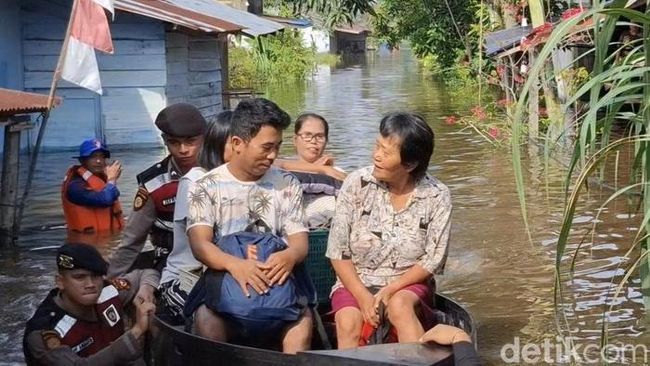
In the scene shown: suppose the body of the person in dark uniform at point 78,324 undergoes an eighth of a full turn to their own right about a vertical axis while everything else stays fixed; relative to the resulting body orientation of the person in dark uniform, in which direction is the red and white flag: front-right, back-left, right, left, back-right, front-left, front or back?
back

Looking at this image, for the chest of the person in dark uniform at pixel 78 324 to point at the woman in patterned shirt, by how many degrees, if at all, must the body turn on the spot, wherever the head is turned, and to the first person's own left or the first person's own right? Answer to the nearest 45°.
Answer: approximately 45° to the first person's own left

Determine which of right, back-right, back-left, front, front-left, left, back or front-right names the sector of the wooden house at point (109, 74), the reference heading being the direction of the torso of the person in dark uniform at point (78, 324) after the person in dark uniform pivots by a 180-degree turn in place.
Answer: front-right

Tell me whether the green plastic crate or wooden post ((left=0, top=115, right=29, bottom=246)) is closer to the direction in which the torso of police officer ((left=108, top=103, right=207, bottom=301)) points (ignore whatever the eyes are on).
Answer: the green plastic crate

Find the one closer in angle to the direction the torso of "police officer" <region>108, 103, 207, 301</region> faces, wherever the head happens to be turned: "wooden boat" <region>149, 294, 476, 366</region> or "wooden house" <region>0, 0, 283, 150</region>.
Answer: the wooden boat

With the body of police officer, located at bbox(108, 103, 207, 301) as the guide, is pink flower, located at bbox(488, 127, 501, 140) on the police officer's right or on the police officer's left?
on the police officer's left

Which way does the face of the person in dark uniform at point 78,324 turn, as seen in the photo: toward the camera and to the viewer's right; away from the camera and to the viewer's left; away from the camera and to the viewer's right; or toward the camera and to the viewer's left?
toward the camera and to the viewer's right

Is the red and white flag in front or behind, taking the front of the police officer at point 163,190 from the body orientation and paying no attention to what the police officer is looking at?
behind

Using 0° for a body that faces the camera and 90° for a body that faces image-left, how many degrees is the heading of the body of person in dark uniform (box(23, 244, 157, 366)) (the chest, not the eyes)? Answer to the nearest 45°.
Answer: approximately 315°

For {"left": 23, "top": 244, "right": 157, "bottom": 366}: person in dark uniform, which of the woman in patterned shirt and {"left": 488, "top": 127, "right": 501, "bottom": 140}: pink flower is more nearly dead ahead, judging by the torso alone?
the woman in patterned shirt
